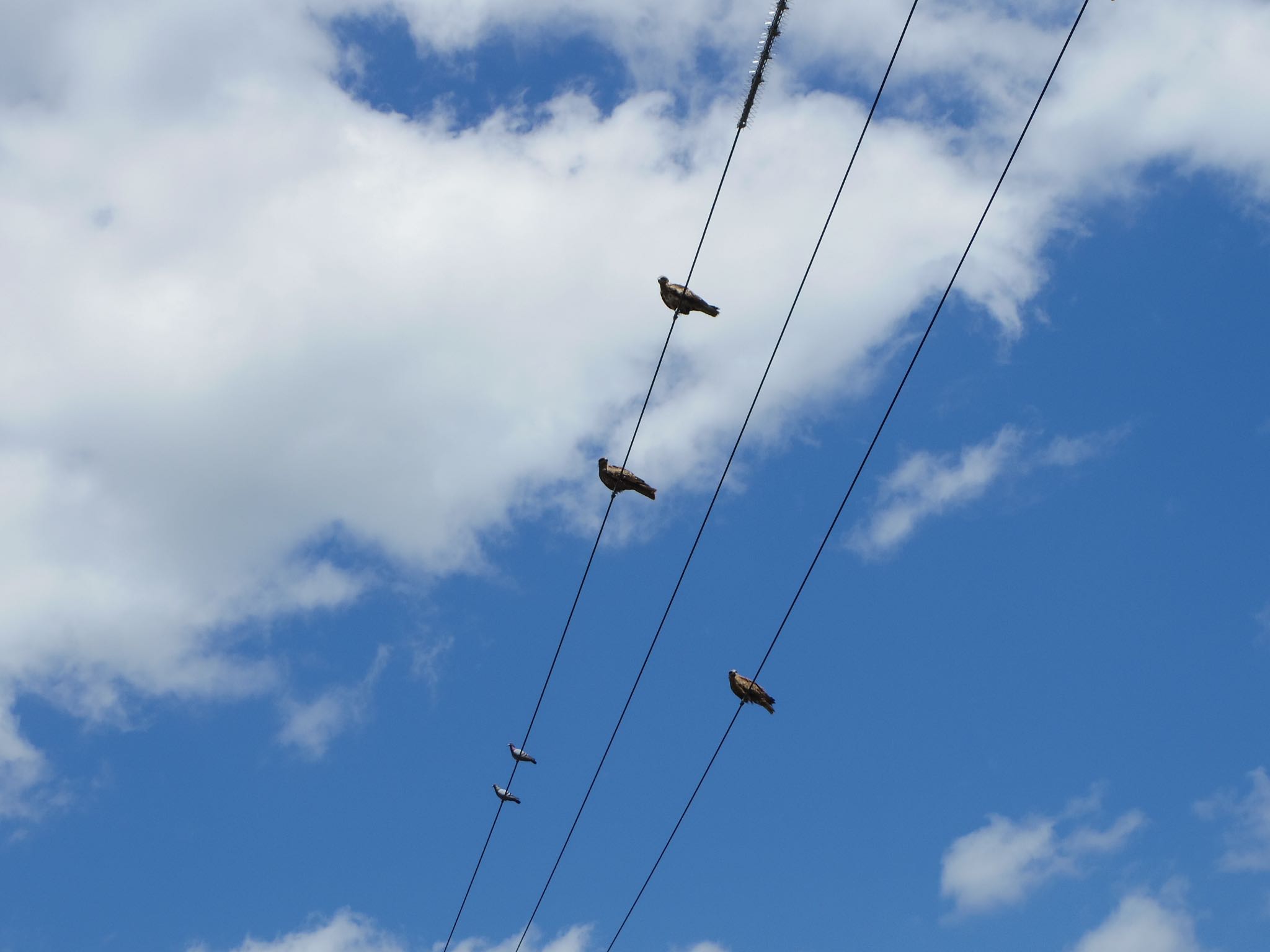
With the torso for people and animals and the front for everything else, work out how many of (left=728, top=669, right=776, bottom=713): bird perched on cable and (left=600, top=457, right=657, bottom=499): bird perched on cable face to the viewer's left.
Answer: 2

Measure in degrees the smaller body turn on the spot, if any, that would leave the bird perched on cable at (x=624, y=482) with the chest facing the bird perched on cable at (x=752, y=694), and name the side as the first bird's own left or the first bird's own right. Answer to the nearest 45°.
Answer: approximately 135° to the first bird's own right

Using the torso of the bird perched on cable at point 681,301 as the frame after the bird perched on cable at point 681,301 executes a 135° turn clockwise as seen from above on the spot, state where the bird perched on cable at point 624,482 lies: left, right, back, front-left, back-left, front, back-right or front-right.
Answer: front-left

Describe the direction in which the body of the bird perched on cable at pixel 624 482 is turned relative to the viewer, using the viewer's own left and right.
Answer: facing to the left of the viewer

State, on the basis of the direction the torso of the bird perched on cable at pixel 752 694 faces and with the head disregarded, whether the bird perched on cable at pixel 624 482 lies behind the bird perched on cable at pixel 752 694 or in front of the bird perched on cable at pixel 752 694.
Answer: in front

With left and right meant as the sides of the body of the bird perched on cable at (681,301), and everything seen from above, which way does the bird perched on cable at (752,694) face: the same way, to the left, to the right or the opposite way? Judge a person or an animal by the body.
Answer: the same way

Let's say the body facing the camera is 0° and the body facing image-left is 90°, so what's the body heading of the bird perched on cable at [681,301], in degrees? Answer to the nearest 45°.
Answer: approximately 90°

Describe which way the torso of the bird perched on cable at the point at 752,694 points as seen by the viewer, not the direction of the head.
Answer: to the viewer's left
